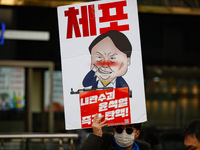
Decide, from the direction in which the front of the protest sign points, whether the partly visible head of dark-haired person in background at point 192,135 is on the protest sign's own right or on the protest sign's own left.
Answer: on the protest sign's own left

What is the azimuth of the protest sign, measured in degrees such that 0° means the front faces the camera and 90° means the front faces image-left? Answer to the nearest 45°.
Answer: approximately 0°
